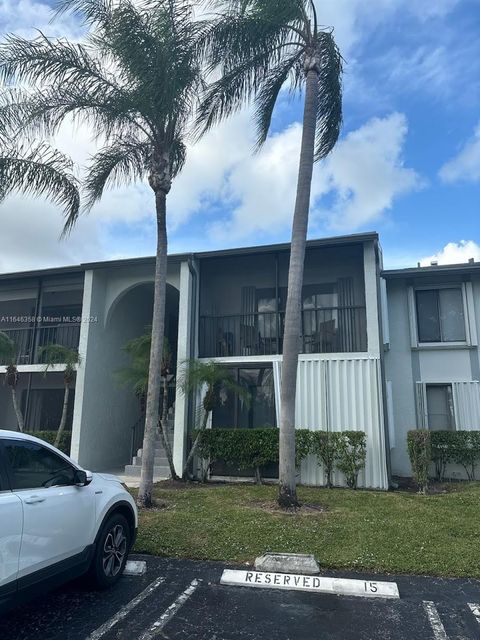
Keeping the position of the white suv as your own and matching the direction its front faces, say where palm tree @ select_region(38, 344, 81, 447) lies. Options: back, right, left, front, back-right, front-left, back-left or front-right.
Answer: front-left

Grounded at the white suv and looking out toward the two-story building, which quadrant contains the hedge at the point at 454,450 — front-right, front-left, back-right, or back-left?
front-right

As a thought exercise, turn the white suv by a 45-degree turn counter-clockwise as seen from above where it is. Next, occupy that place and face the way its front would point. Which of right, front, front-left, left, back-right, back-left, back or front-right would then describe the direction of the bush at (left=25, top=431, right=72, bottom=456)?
front

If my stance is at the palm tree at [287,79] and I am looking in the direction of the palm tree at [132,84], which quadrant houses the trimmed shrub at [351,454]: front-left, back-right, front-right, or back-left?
back-right

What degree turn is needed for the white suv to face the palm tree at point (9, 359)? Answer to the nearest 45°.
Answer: approximately 45° to its left

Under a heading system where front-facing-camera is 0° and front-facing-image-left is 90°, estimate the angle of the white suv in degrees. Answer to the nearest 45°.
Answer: approximately 225°
